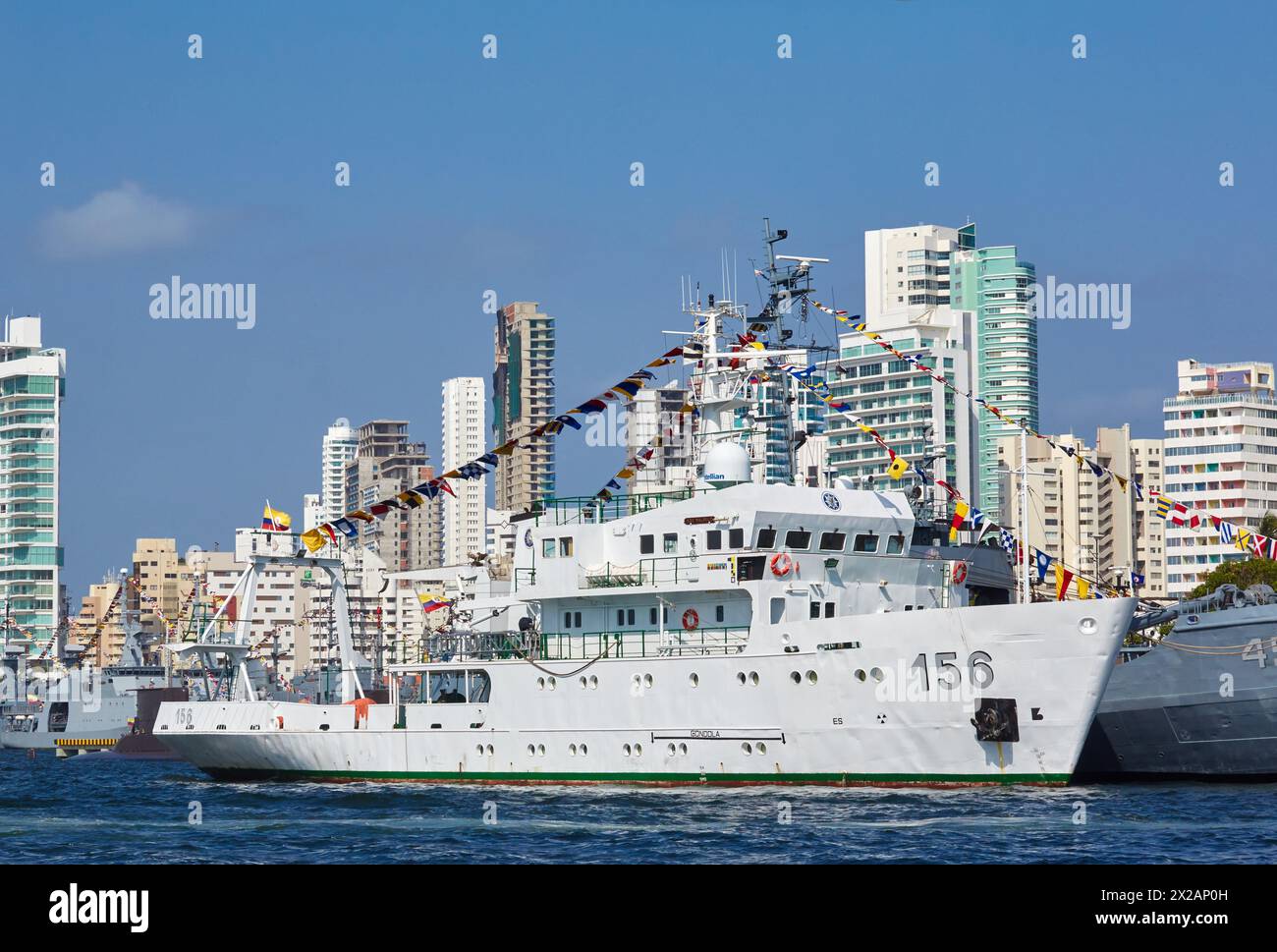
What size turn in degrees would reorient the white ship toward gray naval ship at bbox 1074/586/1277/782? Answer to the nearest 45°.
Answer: approximately 45° to its left

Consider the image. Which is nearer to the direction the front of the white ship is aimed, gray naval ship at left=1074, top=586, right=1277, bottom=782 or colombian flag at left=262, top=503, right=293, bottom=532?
the gray naval ship

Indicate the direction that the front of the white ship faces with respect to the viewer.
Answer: facing the viewer and to the right of the viewer
